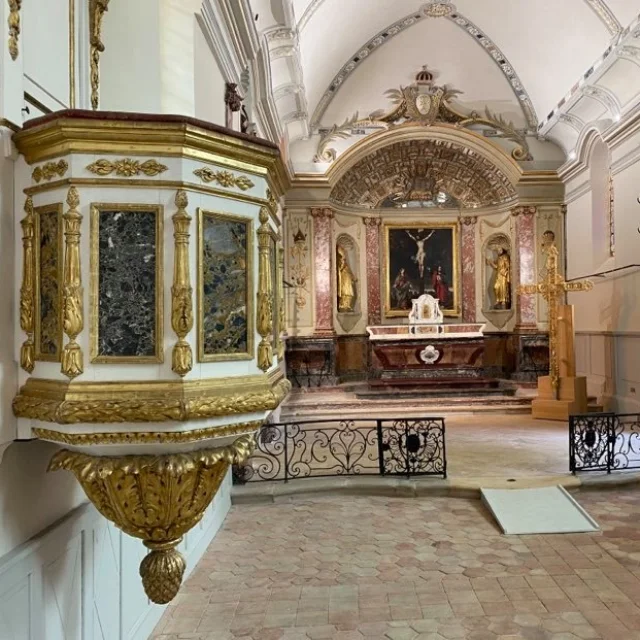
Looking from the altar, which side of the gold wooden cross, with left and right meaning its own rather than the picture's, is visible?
right

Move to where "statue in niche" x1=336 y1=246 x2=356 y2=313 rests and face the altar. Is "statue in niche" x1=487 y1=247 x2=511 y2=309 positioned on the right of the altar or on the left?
left

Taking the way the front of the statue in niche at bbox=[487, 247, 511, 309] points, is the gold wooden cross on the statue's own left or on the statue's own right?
on the statue's own left

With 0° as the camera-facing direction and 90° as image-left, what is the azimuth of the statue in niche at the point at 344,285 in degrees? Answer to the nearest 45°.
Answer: approximately 315°

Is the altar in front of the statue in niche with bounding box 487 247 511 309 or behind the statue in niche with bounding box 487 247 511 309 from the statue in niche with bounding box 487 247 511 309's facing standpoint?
in front

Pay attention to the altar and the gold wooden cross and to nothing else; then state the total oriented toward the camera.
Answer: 2

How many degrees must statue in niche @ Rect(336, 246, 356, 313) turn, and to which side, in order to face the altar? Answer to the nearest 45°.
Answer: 0° — it already faces it

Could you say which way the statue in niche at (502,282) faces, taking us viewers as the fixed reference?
facing the viewer and to the left of the viewer

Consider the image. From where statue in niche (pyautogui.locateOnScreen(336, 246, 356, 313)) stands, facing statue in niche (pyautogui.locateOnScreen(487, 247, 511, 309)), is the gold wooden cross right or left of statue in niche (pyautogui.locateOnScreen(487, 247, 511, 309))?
right

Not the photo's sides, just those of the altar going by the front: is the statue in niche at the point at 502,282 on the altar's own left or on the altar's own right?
on the altar's own left

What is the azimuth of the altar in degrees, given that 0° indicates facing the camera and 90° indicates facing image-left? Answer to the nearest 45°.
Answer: approximately 0°

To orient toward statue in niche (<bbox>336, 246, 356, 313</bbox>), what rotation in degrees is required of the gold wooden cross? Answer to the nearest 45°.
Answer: approximately 90° to its right

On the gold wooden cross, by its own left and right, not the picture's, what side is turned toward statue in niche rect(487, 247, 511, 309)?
back
